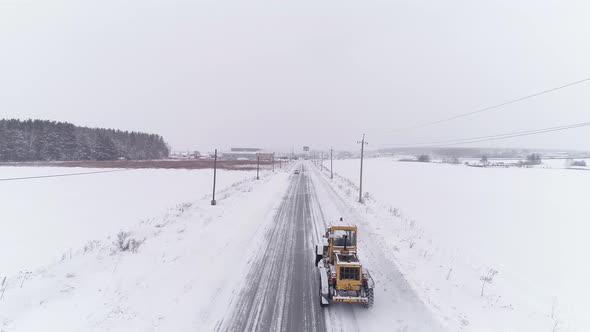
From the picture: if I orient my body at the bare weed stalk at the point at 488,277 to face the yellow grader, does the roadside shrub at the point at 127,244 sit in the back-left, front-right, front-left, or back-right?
front-right

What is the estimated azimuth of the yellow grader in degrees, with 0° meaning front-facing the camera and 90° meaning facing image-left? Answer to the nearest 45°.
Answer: approximately 180°

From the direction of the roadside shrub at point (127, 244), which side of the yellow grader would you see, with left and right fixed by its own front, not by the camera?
left

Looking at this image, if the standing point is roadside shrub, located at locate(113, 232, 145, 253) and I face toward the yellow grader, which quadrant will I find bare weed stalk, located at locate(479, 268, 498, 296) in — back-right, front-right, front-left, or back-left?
front-left

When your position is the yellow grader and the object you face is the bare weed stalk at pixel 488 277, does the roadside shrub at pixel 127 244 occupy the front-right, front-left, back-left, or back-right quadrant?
back-left

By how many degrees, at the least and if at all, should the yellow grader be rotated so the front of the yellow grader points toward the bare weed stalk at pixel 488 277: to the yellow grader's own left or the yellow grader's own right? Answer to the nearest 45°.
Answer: approximately 45° to the yellow grader's own right
